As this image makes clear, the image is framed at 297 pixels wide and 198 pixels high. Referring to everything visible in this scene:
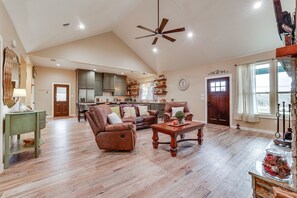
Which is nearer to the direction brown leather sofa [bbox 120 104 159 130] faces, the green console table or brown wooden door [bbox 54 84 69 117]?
the green console table

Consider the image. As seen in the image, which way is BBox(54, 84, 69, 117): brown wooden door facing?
toward the camera

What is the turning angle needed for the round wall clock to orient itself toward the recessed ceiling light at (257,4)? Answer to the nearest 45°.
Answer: approximately 90° to its left

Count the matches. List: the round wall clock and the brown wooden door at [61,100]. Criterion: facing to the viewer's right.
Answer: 0

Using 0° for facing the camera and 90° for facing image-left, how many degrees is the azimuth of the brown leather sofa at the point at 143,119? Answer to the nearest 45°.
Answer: approximately 315°

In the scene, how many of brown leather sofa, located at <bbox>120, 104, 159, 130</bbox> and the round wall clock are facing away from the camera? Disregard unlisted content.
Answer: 0

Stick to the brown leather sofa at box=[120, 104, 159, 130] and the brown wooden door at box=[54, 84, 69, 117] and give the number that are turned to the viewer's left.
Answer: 0

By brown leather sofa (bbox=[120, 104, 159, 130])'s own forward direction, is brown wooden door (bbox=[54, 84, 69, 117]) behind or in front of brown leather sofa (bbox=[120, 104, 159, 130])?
behind

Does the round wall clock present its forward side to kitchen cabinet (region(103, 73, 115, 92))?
no

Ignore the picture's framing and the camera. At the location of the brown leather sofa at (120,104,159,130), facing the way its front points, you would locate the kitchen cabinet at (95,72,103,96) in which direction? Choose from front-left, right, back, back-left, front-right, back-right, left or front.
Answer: back

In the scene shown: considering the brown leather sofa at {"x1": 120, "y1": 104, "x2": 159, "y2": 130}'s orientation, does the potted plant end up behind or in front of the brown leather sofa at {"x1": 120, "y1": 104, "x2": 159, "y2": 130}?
in front

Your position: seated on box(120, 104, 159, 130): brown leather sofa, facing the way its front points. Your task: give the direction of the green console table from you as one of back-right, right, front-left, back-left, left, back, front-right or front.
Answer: right

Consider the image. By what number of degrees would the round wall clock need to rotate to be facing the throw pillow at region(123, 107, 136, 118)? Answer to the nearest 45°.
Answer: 0° — it already faces it

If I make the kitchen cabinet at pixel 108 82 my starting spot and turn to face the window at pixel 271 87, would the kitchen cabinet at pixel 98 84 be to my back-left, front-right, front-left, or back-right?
back-right

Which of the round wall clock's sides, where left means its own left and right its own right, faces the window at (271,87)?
left

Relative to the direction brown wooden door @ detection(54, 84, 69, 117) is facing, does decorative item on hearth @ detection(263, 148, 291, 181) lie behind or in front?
in front

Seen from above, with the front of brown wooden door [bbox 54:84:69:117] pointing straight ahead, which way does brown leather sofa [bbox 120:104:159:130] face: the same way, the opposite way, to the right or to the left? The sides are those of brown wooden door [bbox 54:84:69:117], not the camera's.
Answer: the same way
